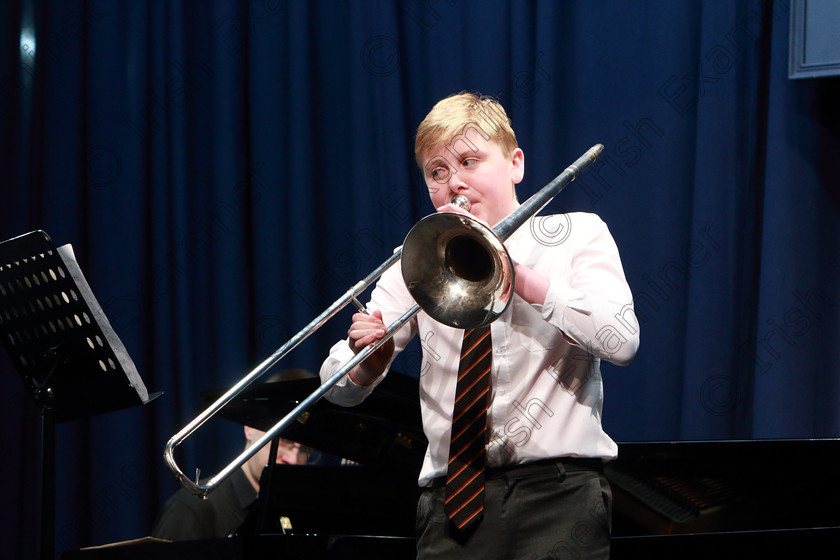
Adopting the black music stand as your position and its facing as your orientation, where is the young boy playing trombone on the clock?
The young boy playing trombone is roughly at 3 o'clock from the black music stand.

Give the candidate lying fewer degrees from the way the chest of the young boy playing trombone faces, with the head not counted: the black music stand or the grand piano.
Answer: the black music stand

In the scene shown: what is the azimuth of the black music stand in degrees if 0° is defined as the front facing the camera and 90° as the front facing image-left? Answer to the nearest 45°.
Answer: approximately 225°

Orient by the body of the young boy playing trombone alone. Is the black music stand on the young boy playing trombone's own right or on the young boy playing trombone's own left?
on the young boy playing trombone's own right
